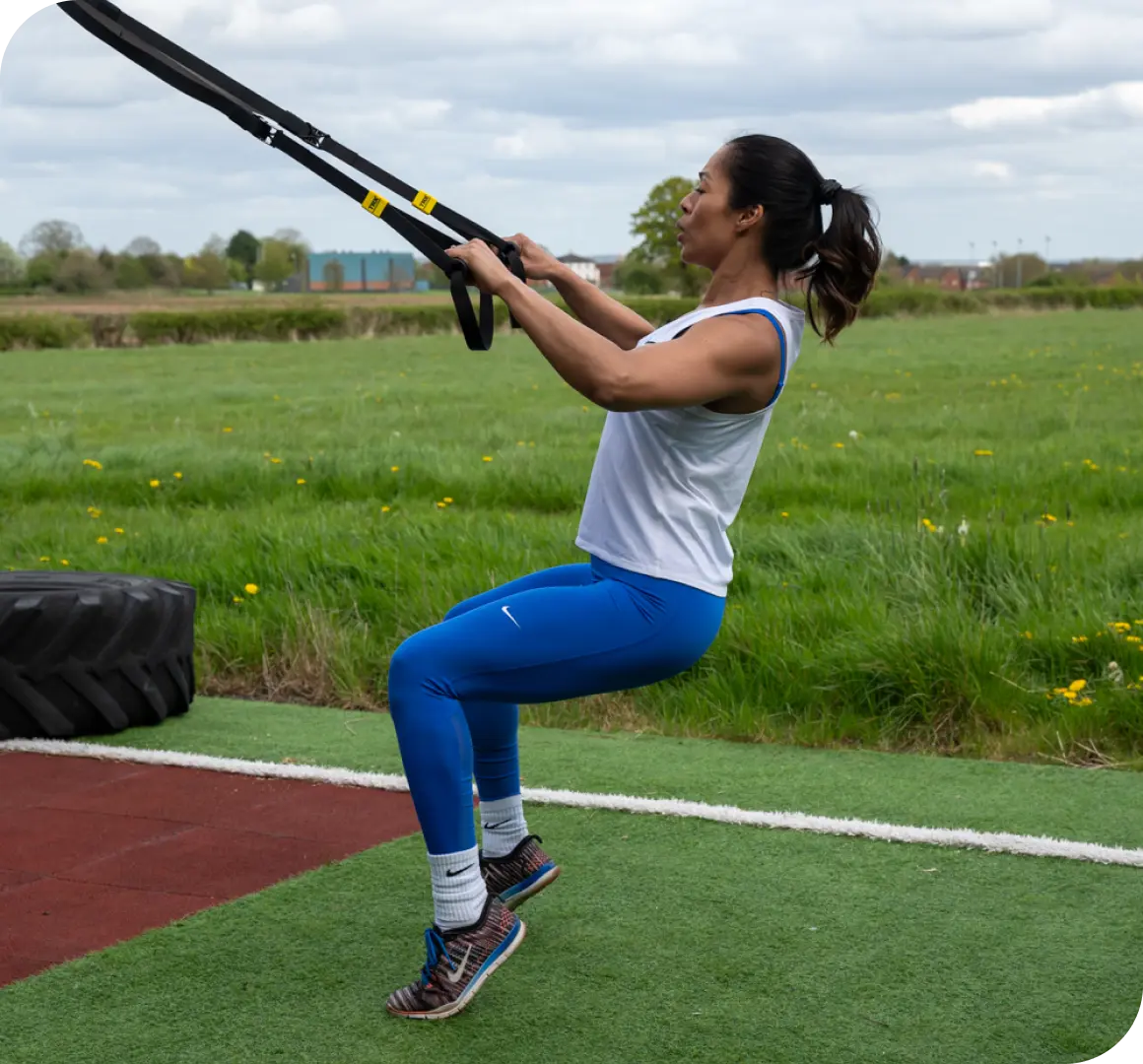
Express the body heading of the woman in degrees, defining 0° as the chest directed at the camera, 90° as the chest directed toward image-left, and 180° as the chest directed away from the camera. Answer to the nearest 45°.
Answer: approximately 90°

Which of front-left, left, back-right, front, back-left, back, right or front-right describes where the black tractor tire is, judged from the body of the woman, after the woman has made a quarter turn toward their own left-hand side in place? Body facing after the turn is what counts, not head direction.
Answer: back-right

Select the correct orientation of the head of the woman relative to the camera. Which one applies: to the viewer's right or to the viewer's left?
to the viewer's left

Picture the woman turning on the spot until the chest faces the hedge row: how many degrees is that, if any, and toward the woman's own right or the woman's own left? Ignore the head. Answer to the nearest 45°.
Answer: approximately 90° to the woman's own right
